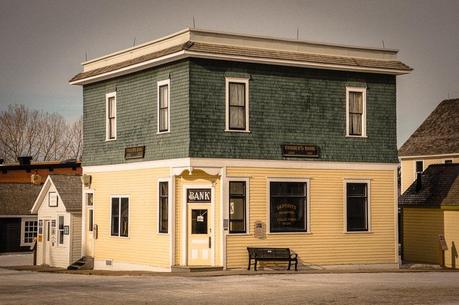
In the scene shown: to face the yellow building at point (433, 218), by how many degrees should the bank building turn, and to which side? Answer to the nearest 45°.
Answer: approximately 135° to its left

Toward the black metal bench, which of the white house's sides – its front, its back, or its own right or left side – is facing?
left

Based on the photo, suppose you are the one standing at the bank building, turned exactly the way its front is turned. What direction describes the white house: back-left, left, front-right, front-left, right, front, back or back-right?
back-right

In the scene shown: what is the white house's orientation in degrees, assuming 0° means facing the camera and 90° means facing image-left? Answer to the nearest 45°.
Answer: approximately 45°

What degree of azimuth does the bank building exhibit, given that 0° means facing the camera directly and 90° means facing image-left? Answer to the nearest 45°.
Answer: approximately 0°

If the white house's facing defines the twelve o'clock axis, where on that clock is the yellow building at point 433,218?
The yellow building is roughly at 8 o'clock from the white house.
